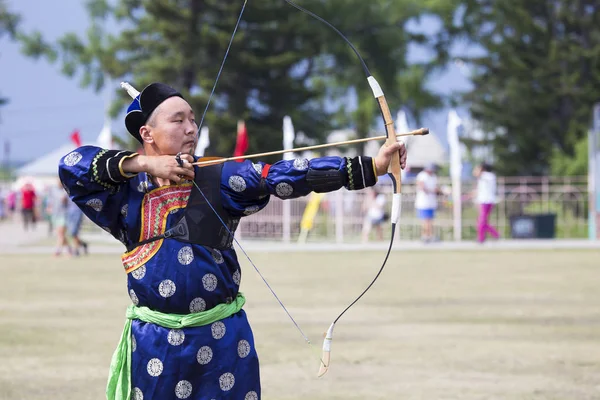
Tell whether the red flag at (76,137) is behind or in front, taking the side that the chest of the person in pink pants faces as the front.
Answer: in front

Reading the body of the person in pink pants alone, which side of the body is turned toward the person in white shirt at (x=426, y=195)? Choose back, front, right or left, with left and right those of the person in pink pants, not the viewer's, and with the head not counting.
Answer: front

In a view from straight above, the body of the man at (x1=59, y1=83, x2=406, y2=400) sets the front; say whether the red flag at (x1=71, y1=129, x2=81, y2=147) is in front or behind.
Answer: behind

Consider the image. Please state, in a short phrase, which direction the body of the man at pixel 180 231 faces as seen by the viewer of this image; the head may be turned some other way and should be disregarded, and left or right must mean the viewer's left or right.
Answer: facing the viewer and to the right of the viewer

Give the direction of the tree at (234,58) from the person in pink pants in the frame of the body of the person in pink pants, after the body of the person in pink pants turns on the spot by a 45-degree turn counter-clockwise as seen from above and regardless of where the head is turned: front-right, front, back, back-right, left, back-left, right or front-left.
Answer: right

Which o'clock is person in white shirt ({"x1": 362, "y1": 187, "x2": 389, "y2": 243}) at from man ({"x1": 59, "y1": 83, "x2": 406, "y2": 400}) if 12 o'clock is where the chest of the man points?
The person in white shirt is roughly at 6 o'clock from the man.

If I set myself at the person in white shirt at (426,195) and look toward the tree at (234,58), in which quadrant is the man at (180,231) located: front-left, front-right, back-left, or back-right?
back-left
